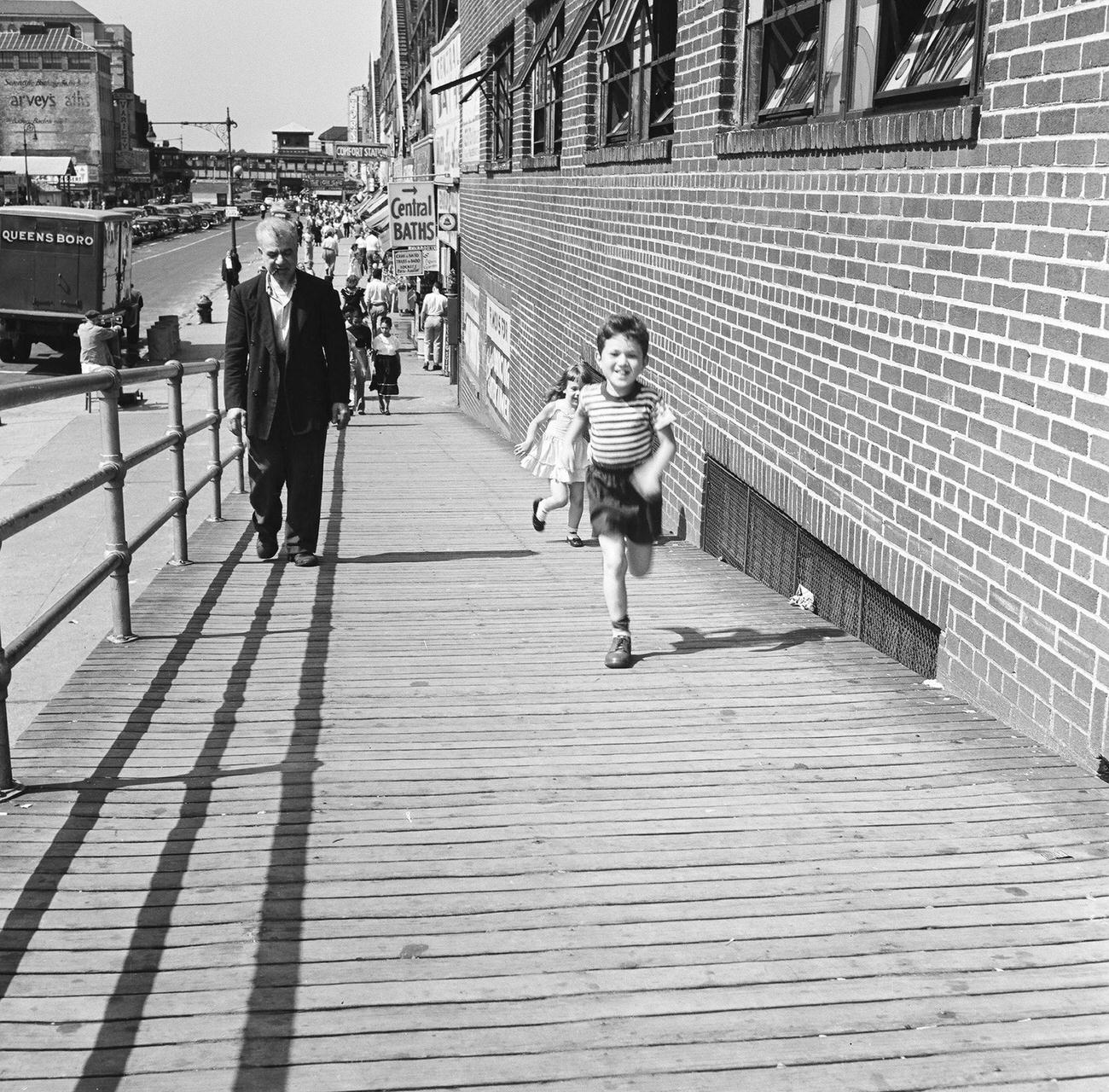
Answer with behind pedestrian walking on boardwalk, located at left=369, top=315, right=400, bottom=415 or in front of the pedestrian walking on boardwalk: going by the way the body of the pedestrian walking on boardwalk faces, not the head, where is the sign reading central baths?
behind

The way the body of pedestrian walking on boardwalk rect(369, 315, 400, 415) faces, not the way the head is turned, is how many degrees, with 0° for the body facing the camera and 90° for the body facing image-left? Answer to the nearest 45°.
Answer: approximately 0°

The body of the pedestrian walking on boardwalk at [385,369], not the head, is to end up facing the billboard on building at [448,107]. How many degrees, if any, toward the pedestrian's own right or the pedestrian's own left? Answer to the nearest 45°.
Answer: approximately 180°

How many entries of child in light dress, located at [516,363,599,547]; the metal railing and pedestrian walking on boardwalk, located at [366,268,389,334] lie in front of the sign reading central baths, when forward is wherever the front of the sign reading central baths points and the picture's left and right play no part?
2

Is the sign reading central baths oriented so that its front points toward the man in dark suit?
yes

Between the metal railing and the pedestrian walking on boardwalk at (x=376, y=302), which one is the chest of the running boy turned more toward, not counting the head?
the metal railing
